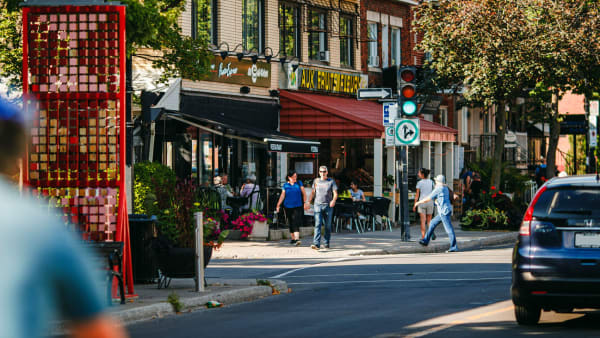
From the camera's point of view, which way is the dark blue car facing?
away from the camera

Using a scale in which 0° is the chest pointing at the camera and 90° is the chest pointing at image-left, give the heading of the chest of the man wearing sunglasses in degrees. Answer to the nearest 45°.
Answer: approximately 0°

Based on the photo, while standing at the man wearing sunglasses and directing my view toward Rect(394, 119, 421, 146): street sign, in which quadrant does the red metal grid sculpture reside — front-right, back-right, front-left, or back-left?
back-right

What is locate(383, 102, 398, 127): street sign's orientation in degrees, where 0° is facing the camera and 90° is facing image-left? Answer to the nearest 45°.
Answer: approximately 0°

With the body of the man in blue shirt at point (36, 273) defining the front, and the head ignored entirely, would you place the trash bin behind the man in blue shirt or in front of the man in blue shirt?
in front

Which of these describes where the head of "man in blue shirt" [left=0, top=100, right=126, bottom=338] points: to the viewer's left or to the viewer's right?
to the viewer's right
